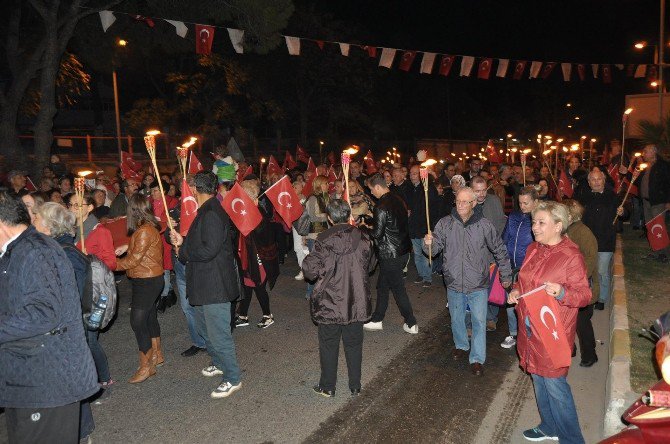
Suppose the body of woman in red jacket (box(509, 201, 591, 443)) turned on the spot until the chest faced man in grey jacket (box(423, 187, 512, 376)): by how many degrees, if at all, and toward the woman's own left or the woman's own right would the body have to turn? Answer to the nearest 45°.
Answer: approximately 90° to the woman's own right

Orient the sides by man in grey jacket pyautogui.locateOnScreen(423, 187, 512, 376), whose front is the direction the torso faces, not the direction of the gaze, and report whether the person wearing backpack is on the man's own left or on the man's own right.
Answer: on the man's own right

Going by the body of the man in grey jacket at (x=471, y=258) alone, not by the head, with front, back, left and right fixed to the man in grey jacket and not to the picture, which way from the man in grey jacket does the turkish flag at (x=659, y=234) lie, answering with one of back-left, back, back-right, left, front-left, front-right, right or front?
back-left

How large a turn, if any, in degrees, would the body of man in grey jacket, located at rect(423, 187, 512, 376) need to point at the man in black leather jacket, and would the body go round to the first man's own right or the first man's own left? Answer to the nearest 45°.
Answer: approximately 135° to the first man's own right

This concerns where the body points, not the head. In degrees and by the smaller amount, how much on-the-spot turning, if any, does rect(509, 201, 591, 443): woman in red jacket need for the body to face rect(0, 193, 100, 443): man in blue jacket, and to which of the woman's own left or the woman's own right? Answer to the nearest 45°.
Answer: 0° — they already face them

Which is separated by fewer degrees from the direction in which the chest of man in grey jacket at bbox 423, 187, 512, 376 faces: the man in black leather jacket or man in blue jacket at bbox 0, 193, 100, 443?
the man in blue jacket

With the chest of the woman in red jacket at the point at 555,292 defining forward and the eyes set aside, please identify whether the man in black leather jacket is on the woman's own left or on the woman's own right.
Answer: on the woman's own right

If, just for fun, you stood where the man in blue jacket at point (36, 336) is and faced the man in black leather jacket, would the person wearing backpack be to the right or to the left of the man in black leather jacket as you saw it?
left

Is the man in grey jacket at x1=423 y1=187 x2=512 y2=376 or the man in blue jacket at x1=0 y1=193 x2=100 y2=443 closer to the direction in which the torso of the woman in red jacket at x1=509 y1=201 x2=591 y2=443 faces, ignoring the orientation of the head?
the man in blue jacket

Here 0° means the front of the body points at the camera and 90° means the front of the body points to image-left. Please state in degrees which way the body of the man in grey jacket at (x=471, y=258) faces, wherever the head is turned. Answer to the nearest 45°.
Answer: approximately 0°

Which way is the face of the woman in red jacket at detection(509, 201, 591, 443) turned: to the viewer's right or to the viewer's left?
to the viewer's left

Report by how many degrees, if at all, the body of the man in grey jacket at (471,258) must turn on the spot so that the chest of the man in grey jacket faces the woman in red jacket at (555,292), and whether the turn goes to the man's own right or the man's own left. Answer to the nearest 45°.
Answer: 0° — they already face them

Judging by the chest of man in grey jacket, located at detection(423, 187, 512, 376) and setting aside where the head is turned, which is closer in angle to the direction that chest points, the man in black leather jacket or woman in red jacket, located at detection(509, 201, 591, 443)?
the woman in red jacket
